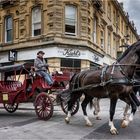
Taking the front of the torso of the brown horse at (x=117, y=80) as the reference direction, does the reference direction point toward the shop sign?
no

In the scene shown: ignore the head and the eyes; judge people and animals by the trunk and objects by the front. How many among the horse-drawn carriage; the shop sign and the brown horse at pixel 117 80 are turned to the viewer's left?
0

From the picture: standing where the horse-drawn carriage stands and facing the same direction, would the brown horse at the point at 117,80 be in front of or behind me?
in front

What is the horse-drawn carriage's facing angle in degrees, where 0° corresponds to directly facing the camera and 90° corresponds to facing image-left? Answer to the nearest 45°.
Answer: approximately 315°

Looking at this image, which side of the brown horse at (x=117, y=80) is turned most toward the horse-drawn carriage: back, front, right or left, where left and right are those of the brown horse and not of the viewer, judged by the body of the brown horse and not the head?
back

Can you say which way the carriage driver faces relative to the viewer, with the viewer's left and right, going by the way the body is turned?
facing the viewer and to the right of the viewer

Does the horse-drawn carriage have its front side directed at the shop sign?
no

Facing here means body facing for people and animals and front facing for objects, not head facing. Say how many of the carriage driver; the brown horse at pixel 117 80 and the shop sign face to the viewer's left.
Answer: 0

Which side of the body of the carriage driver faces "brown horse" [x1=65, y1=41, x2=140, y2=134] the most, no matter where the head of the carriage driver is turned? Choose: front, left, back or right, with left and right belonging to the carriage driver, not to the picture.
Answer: front

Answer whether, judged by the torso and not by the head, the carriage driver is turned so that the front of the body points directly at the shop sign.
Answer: no

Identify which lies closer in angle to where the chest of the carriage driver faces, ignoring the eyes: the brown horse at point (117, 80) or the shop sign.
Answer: the brown horse

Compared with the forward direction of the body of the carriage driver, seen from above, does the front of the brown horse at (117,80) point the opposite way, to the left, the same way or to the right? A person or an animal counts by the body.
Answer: the same way

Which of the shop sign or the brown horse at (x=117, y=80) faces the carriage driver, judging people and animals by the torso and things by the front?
the shop sign

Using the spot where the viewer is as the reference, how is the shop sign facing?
facing the viewer
